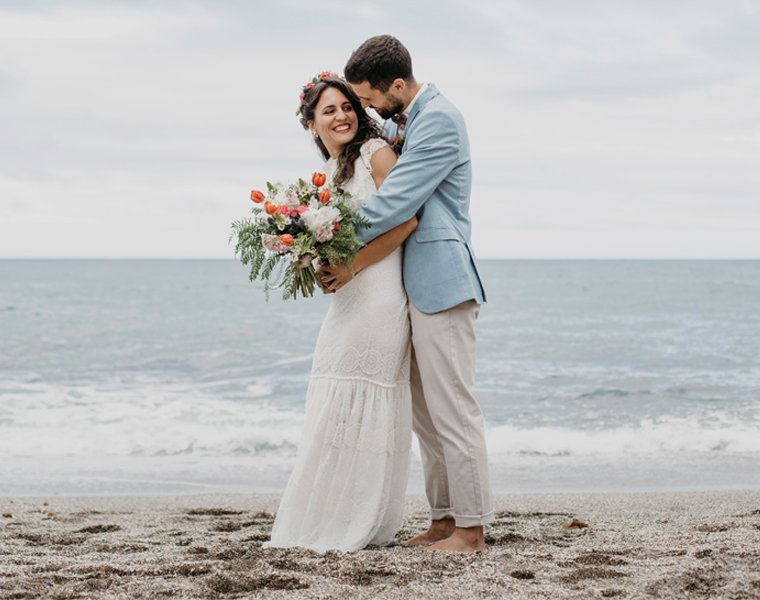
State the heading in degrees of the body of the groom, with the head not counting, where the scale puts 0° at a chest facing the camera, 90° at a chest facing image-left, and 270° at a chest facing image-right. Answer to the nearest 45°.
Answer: approximately 90°

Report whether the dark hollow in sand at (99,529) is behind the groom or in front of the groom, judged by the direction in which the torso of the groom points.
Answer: in front

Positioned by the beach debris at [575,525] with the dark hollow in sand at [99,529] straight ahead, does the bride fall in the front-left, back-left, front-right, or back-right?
front-left

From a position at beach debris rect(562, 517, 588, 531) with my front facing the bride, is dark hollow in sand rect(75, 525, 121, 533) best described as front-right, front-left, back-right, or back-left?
front-right
